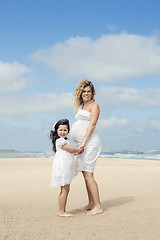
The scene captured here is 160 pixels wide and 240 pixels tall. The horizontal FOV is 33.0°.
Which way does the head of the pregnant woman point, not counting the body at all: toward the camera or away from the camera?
toward the camera

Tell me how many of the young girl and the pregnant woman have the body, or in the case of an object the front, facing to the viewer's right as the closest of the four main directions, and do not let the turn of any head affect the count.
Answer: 1

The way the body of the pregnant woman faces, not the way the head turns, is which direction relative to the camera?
to the viewer's left

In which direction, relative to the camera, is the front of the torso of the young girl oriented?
to the viewer's right

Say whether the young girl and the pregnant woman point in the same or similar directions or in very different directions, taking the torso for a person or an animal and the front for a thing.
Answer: very different directions

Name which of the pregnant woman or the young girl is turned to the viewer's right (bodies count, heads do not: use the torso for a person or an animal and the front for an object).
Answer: the young girl
